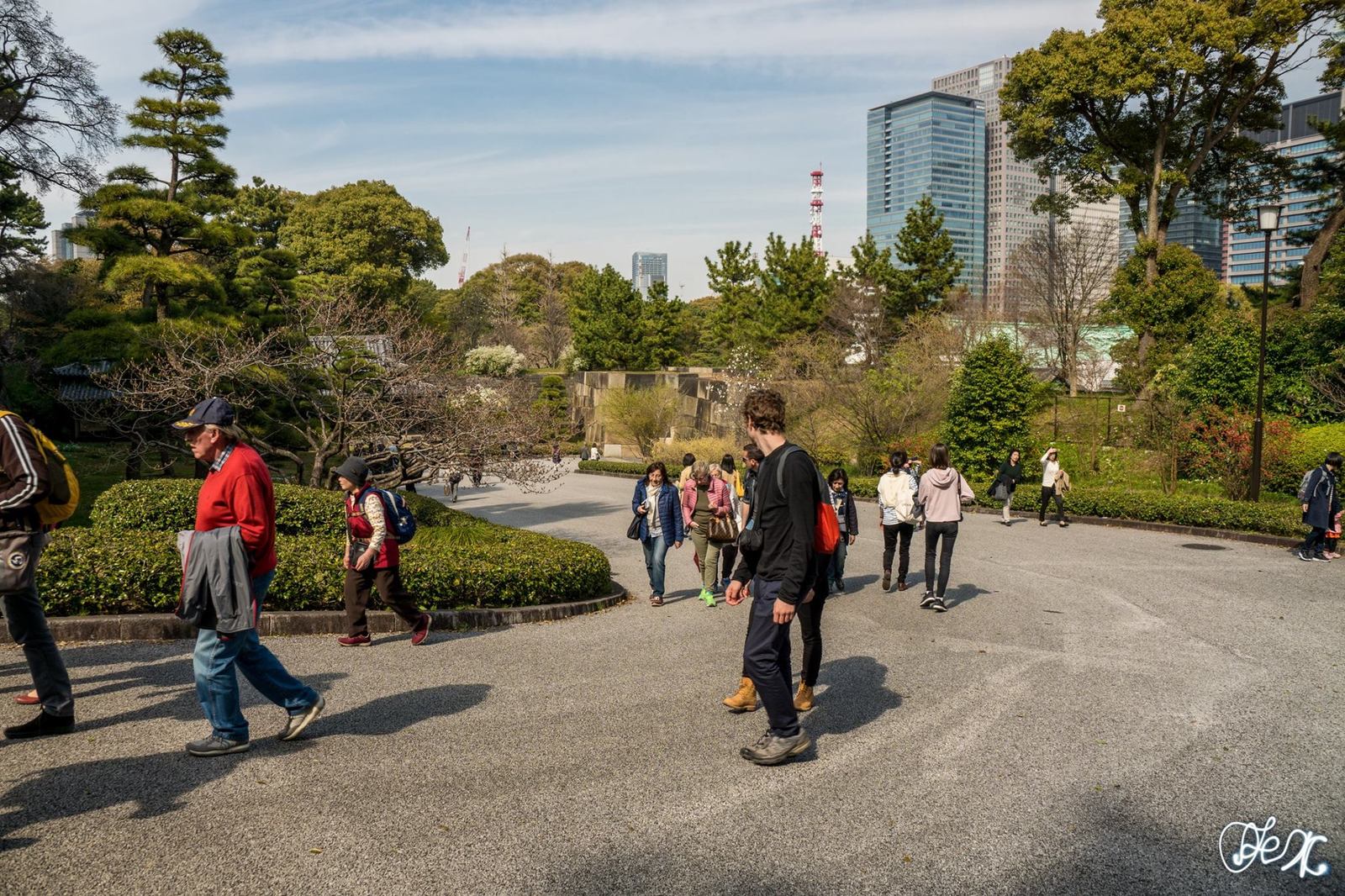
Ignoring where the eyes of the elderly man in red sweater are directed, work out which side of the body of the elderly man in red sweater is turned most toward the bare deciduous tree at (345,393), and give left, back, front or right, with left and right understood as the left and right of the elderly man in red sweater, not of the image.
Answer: right

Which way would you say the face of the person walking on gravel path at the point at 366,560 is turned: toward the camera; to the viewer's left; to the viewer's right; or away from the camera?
to the viewer's left

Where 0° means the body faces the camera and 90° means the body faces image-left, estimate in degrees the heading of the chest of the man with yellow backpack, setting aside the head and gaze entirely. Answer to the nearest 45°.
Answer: approximately 90°

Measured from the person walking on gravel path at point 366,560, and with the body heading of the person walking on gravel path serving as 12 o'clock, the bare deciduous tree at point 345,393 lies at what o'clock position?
The bare deciduous tree is roughly at 3 o'clock from the person walking on gravel path.

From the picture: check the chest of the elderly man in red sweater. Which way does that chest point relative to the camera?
to the viewer's left

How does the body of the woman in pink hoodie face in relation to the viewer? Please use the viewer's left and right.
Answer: facing away from the viewer

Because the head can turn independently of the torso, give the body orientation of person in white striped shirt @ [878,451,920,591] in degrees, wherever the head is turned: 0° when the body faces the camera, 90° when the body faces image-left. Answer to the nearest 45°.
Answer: approximately 180°

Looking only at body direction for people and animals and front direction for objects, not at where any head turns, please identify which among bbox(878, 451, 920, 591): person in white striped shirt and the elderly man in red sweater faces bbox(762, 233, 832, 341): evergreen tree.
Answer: the person in white striped shirt

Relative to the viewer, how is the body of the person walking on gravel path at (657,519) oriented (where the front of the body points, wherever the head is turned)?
toward the camera

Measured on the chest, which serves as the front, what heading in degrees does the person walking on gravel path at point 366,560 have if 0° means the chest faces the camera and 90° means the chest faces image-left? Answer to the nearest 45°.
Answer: approximately 90°
